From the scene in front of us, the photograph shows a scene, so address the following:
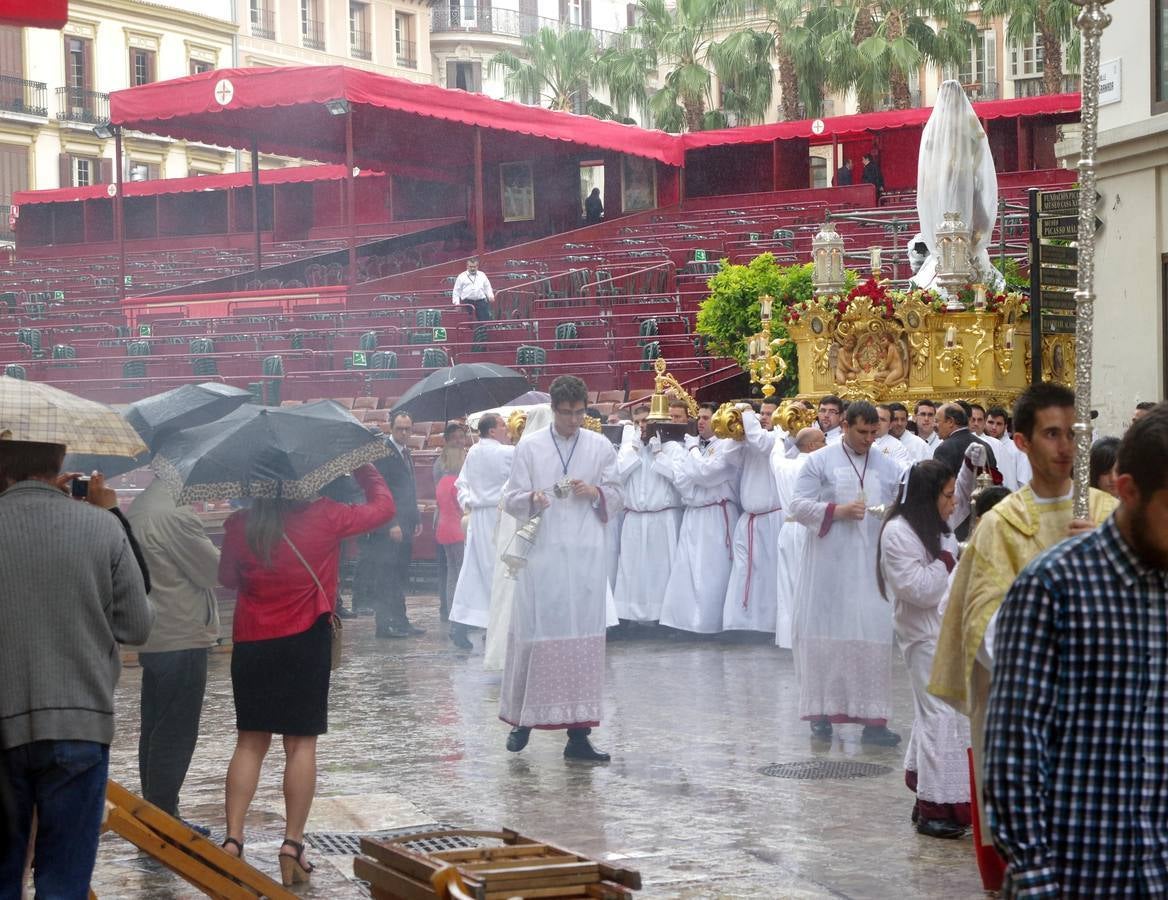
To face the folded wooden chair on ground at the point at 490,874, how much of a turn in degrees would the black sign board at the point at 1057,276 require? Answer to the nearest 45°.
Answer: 0° — it already faces it

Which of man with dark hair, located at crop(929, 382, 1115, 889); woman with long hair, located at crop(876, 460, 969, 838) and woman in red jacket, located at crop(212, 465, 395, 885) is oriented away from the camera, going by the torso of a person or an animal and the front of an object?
the woman in red jacket

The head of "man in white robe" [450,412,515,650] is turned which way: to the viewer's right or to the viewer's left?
to the viewer's right

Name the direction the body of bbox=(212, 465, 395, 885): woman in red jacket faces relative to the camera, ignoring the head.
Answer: away from the camera

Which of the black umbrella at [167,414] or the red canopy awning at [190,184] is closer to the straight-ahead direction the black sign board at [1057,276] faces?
the black umbrella

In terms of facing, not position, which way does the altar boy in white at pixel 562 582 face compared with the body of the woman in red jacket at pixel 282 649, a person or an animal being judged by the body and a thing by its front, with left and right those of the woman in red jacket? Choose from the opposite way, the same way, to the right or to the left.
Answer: the opposite way

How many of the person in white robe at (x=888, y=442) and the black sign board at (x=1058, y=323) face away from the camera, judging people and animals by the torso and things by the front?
0

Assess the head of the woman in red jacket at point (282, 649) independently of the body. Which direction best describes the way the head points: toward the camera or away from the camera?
away from the camera

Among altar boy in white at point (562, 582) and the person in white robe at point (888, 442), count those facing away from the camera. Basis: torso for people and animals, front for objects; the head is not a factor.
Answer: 0

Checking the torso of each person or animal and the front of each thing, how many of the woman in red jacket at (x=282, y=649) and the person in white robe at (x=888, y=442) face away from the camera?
1

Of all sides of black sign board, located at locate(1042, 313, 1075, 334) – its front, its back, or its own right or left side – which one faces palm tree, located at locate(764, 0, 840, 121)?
back

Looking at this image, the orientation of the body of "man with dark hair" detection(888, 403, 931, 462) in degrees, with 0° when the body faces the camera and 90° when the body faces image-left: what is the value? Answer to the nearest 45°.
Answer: approximately 45°

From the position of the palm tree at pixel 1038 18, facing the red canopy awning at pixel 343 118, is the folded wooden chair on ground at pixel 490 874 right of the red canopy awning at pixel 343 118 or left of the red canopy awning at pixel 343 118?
left

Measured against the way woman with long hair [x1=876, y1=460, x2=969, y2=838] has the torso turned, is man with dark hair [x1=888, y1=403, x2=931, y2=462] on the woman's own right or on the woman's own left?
on the woman's own left

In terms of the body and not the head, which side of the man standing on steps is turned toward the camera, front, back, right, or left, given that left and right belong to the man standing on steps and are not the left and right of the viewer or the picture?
front

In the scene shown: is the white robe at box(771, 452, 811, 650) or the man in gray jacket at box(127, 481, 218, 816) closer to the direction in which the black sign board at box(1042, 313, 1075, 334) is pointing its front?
the man in gray jacket
